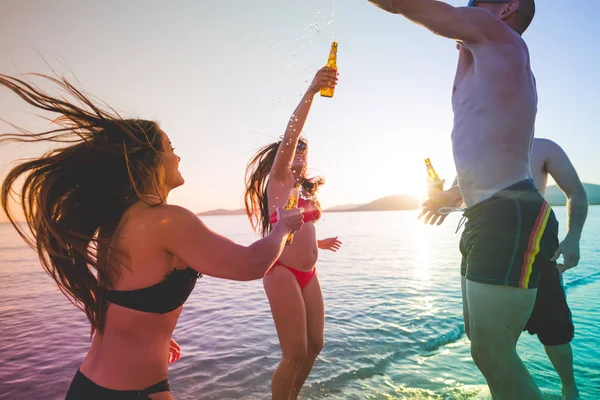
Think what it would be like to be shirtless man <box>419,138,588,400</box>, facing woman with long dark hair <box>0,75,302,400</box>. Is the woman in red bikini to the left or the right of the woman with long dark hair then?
right

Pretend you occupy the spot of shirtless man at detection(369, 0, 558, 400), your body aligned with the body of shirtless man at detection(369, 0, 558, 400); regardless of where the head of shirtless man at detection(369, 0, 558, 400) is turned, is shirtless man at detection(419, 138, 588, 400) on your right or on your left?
on your right

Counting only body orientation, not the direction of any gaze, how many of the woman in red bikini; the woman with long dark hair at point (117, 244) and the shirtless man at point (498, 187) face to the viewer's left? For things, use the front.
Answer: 1

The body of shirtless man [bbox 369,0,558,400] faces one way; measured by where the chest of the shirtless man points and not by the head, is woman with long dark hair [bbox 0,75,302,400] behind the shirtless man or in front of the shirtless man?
in front

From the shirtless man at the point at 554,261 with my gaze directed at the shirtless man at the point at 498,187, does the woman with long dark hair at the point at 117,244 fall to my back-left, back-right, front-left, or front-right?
front-right

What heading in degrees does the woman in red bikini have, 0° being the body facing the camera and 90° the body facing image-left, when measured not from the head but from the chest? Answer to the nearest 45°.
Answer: approximately 315°

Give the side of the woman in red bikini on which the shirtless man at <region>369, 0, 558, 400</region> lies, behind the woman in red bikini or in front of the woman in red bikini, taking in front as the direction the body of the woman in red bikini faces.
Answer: in front

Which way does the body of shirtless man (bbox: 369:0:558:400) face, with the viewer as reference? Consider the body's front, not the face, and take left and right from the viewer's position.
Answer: facing to the left of the viewer

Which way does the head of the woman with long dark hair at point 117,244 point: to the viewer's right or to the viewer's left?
to the viewer's right

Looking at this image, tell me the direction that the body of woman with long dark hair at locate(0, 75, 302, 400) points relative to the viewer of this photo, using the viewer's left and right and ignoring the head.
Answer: facing away from the viewer and to the right of the viewer

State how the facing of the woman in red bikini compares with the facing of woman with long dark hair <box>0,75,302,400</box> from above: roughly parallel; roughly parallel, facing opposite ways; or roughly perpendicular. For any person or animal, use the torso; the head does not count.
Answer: roughly perpendicular
